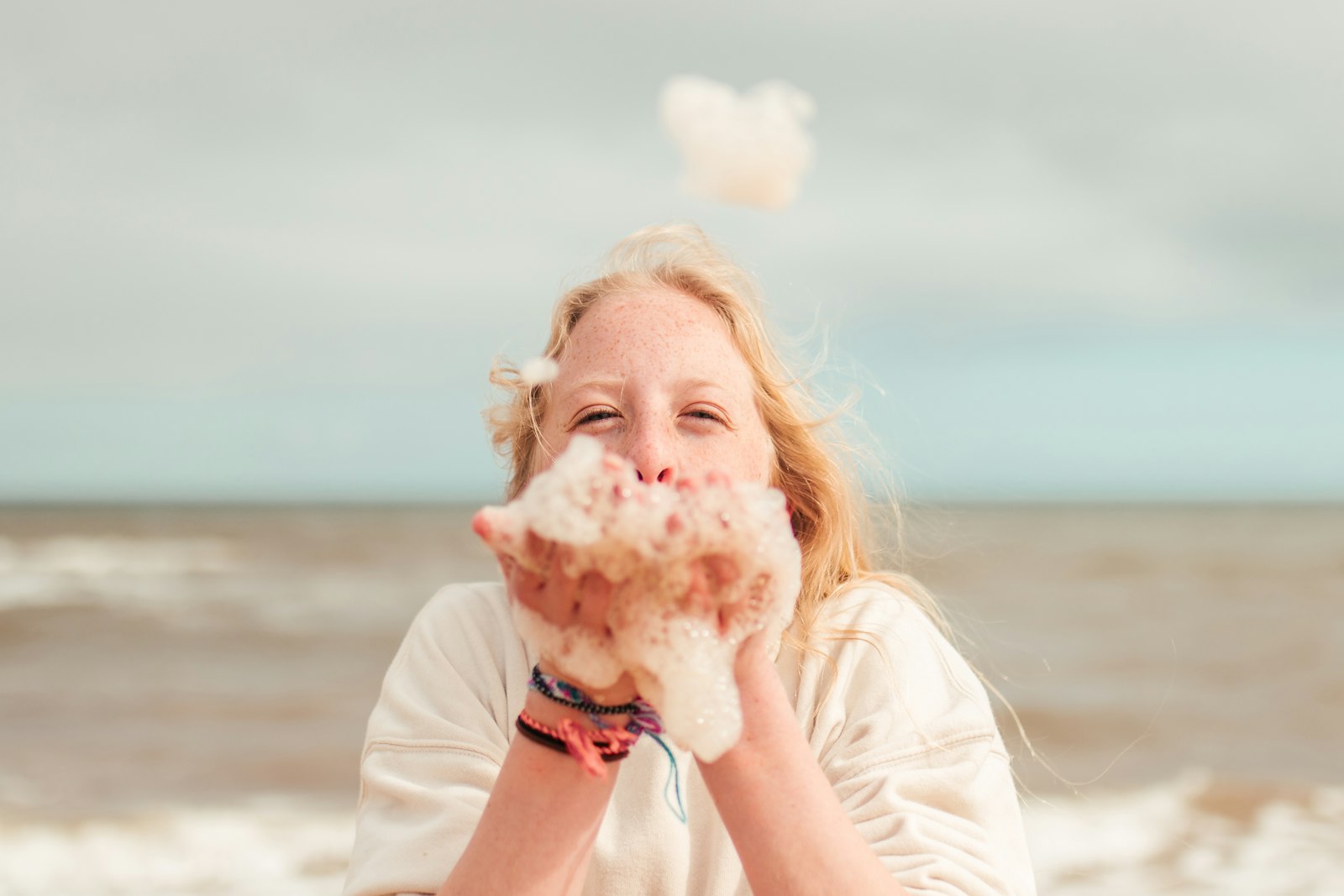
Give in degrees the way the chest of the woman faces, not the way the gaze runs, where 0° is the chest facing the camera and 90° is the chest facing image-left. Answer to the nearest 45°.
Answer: approximately 0°
